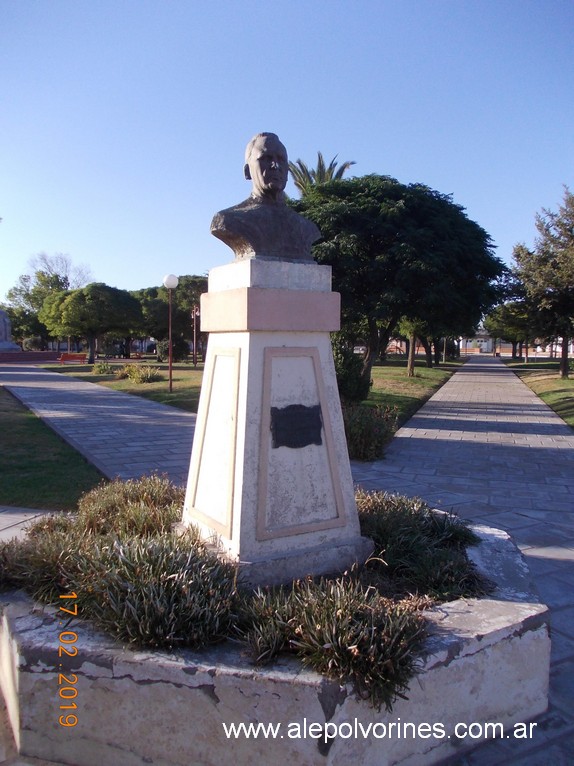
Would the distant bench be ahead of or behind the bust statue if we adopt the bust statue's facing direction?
behind

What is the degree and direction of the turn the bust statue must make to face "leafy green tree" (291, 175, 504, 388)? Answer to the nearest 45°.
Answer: approximately 135° to its left

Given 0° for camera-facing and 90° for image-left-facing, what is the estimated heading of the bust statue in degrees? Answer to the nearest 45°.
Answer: approximately 315°

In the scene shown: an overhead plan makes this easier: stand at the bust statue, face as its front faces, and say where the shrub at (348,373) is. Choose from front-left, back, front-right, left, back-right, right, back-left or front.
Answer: back-left

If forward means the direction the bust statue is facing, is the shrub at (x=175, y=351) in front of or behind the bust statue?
behind

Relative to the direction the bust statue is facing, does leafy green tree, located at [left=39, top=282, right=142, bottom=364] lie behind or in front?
behind

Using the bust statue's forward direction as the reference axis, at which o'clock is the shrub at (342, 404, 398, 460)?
The shrub is roughly at 8 o'clock from the bust statue.
